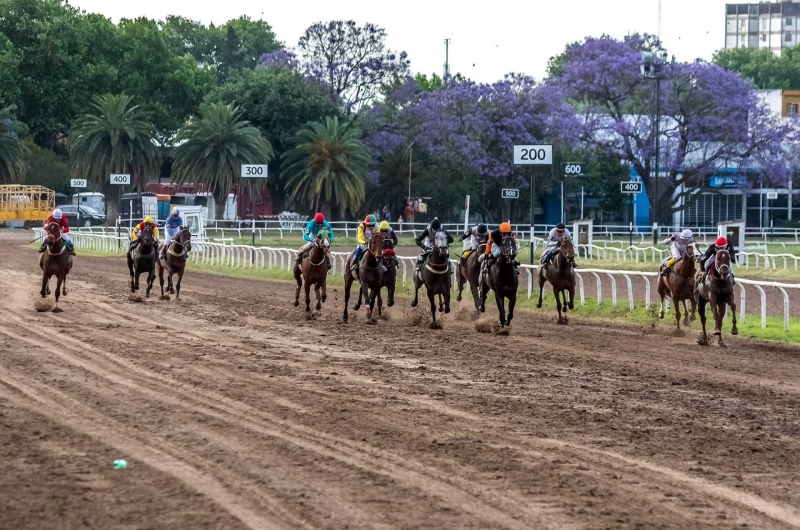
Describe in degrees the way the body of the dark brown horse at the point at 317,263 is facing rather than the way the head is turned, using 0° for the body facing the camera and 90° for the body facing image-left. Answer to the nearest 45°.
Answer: approximately 315°

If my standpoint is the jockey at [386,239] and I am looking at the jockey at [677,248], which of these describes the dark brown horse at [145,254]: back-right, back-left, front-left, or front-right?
back-left

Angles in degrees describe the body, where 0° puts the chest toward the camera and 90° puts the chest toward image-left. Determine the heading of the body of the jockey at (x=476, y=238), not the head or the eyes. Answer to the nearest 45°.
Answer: approximately 315°

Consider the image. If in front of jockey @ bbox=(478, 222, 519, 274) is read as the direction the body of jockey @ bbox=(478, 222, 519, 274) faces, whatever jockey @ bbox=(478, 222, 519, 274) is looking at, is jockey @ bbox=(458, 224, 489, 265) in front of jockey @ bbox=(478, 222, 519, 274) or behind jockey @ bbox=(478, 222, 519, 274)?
behind

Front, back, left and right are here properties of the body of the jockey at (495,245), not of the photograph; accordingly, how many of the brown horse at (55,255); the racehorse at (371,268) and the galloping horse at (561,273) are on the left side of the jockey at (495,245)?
1

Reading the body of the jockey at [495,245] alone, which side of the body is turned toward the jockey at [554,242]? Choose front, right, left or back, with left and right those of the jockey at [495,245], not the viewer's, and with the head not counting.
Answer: left

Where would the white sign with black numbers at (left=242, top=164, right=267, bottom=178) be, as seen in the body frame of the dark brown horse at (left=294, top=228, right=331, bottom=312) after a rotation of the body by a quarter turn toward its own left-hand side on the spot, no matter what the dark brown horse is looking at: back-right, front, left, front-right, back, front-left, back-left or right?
front-left

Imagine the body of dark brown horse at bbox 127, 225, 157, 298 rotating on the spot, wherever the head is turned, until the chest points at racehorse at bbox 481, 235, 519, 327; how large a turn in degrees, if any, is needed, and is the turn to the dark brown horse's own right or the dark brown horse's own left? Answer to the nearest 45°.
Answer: approximately 45° to the dark brown horse's own left

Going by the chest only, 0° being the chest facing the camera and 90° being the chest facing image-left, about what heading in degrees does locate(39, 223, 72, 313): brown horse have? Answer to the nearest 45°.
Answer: approximately 0°
